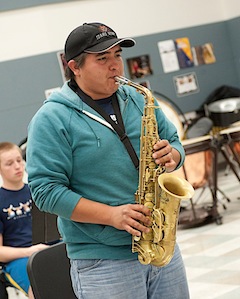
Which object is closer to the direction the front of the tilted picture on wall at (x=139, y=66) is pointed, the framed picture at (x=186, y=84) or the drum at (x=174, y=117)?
the drum

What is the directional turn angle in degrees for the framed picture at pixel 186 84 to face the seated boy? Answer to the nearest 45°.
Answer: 0° — it already faces them

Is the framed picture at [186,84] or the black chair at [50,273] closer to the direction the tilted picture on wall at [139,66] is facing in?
the black chair

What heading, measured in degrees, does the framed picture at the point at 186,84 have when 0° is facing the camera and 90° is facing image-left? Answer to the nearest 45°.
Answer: approximately 0°

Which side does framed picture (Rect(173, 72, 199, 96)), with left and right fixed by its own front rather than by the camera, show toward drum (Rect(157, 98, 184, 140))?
front

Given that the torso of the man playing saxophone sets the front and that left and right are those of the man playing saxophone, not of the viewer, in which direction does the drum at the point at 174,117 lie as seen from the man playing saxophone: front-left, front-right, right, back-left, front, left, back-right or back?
back-left

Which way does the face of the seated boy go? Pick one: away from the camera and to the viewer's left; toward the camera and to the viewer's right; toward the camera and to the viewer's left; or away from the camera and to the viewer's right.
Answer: toward the camera and to the viewer's right

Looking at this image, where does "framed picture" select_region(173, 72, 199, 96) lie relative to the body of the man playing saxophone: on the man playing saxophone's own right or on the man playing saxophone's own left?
on the man playing saxophone's own left

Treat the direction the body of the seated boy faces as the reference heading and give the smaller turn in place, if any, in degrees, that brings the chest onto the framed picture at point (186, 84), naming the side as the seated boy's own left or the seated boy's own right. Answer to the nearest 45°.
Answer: approximately 90° to the seated boy's own left

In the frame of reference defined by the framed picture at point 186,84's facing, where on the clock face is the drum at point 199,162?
The drum is roughly at 12 o'clock from the framed picture.
